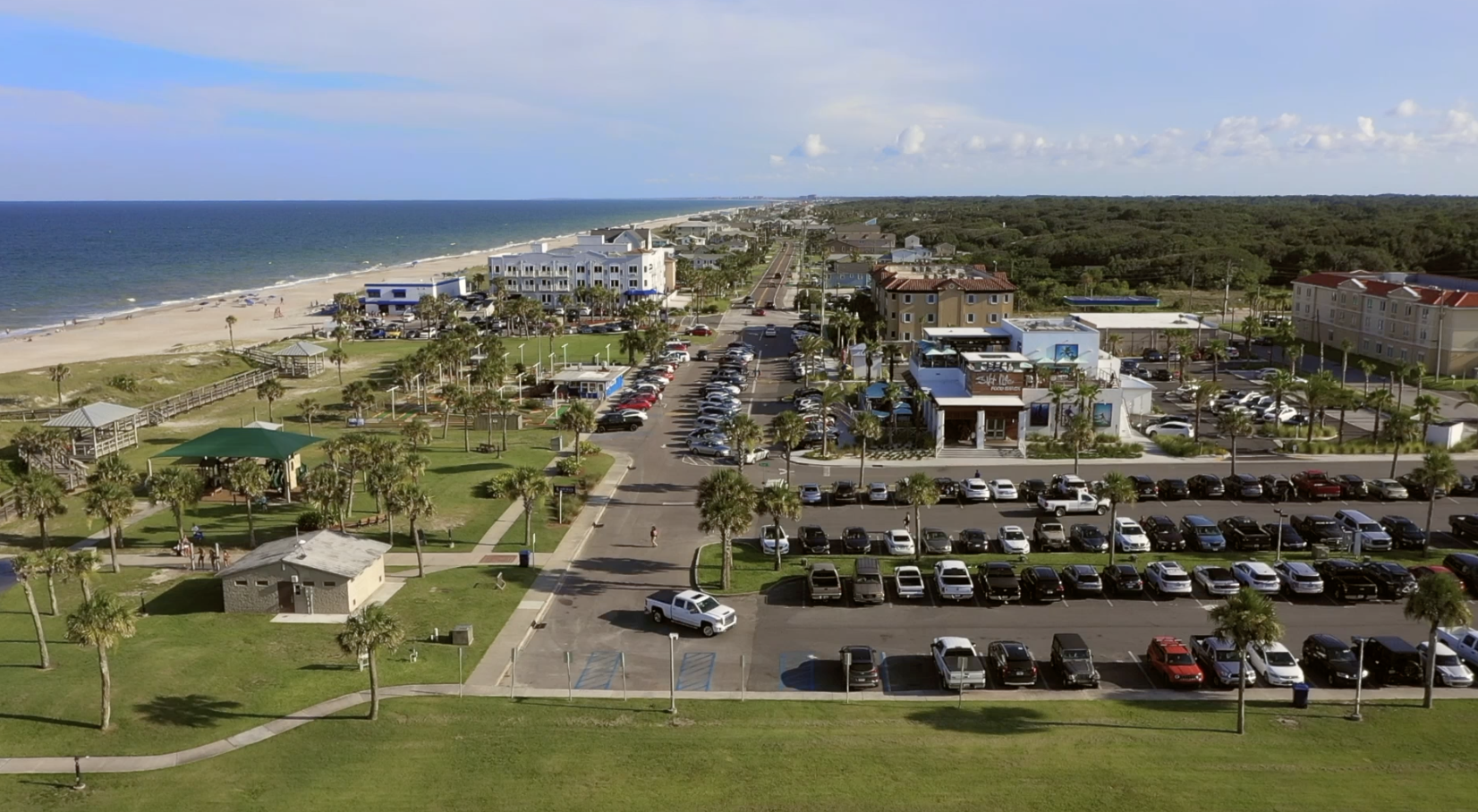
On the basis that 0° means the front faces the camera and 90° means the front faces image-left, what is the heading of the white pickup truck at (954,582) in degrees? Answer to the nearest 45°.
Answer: approximately 180°

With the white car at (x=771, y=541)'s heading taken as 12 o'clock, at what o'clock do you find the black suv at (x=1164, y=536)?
The black suv is roughly at 9 o'clock from the white car.

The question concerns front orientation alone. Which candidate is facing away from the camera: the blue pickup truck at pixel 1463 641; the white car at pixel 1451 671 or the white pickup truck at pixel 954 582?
the white pickup truck at pixel 954 582

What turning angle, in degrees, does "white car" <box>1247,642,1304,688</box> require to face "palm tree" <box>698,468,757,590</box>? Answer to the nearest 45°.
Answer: approximately 135° to its right

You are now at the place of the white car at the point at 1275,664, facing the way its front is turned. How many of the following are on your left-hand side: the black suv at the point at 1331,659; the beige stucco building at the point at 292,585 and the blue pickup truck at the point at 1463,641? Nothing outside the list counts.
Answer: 2

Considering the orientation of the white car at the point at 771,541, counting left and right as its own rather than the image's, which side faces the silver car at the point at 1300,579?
left

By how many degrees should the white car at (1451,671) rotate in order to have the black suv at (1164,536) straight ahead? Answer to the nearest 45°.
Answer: approximately 180°

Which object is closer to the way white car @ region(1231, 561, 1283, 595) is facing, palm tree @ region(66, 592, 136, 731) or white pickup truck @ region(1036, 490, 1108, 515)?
the white pickup truck

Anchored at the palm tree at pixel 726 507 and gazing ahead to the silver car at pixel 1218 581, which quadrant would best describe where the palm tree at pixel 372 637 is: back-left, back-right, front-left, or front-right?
back-right

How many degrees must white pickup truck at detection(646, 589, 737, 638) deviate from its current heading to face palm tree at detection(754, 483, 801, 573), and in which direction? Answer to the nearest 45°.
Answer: approximately 90° to its left

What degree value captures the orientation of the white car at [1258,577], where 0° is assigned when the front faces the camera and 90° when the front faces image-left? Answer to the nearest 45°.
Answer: approximately 135°

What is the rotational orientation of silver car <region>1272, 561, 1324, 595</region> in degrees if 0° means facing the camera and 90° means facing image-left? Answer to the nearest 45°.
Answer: approximately 135°

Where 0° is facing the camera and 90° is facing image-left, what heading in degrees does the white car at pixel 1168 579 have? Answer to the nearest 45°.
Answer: approximately 135°
